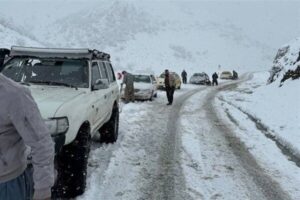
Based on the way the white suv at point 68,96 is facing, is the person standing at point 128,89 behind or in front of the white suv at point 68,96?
behind

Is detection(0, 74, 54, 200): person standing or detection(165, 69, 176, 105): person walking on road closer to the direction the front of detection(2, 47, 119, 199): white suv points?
the person standing

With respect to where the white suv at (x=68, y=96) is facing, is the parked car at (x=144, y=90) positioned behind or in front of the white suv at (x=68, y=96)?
behind

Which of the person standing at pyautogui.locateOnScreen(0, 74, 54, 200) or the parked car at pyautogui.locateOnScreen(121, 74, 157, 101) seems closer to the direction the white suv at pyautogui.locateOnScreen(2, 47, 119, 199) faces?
the person standing
